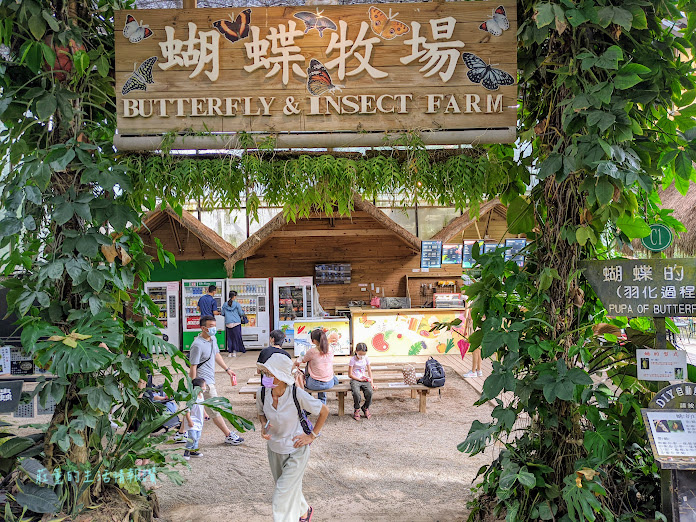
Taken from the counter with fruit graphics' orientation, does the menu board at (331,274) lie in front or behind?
behind

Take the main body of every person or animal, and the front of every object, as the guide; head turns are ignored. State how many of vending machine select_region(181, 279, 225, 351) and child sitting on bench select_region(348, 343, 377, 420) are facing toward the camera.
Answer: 2

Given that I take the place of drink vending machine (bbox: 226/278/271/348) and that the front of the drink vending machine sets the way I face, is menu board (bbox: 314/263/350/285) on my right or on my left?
on my left

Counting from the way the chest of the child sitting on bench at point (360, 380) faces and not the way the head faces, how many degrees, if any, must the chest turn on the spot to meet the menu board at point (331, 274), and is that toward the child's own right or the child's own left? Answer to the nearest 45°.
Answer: approximately 180°

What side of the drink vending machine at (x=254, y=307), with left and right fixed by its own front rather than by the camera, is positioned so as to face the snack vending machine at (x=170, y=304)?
right

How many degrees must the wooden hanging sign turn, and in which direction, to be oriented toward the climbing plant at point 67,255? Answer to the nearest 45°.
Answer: approximately 90° to its right

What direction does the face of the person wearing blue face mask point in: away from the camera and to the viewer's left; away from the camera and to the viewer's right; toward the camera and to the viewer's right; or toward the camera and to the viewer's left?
toward the camera and to the viewer's right

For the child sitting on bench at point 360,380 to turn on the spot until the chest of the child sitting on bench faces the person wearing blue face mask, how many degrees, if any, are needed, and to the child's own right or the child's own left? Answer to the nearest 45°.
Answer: approximately 45° to the child's own right

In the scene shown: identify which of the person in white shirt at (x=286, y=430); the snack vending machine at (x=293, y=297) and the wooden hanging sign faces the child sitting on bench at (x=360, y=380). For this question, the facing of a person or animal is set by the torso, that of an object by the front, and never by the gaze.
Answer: the snack vending machine
